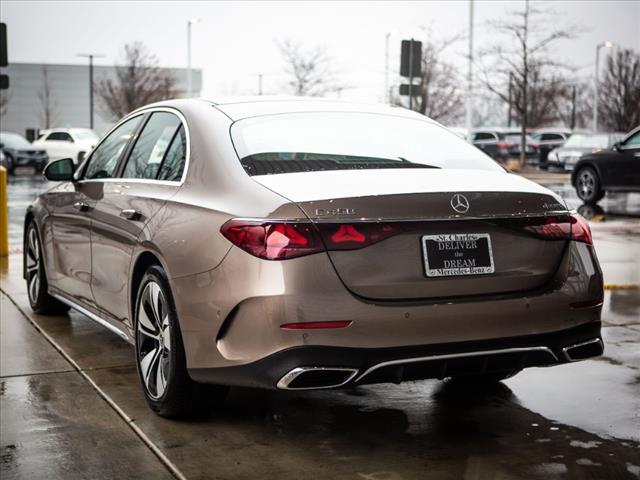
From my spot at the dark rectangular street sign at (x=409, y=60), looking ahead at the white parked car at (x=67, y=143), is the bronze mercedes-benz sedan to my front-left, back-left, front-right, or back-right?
back-left

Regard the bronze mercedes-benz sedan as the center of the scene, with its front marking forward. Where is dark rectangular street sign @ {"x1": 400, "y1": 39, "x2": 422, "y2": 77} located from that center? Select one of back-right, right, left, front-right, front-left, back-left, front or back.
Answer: front-right

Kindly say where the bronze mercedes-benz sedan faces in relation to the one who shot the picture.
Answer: facing away from the viewer and to the left of the viewer

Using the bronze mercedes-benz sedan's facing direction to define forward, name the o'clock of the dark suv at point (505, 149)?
The dark suv is roughly at 2 o'clock from the bronze mercedes-benz sedan.

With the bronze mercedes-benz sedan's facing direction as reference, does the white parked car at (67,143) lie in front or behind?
in front

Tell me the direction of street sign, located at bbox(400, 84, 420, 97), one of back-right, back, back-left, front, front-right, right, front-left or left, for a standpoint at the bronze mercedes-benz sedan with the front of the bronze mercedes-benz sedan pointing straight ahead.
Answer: front-right

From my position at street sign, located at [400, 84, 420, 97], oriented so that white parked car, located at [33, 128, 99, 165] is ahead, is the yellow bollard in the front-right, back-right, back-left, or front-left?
back-left
